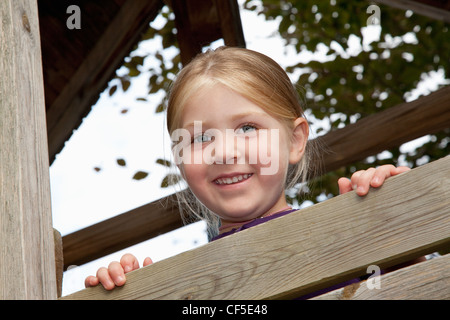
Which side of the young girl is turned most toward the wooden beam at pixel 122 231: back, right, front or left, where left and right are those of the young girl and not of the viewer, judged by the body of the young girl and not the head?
back

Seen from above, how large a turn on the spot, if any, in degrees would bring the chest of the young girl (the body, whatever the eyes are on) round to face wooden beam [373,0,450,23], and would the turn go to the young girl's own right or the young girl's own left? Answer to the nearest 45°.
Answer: approximately 135° to the young girl's own left

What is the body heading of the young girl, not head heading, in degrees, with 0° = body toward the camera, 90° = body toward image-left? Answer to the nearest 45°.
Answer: approximately 0°

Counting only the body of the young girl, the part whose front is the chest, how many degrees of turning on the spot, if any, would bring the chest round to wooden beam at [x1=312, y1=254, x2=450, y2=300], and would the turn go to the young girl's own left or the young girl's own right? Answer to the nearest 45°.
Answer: approximately 45° to the young girl's own left

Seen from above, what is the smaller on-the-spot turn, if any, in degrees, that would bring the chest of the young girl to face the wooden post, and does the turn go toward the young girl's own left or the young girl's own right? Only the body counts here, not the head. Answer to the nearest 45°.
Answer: approximately 45° to the young girl's own right

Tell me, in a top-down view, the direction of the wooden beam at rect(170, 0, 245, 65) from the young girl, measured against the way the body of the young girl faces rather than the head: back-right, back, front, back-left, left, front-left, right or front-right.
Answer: back

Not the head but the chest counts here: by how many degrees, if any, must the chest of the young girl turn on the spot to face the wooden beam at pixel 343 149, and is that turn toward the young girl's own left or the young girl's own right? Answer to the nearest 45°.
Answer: approximately 180°
